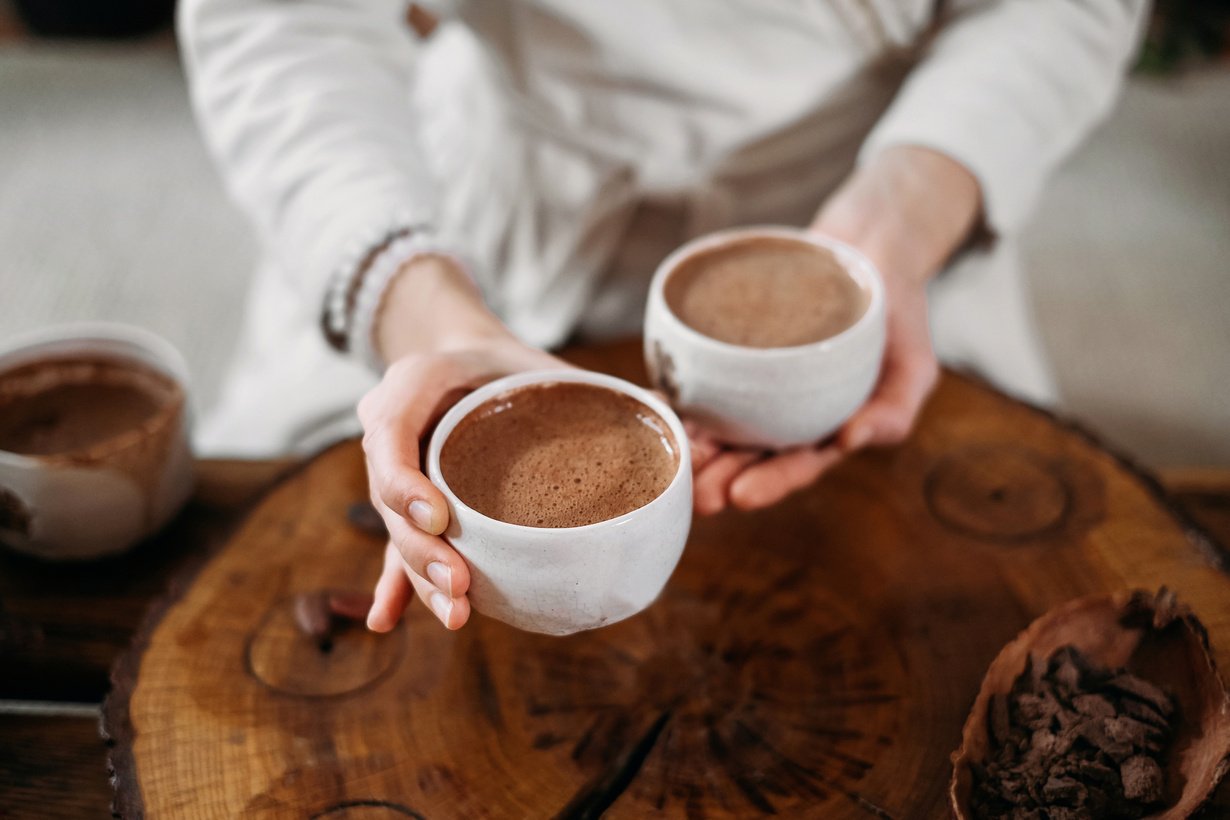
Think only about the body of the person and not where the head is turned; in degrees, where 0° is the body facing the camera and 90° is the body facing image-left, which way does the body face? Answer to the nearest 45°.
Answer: approximately 0°
